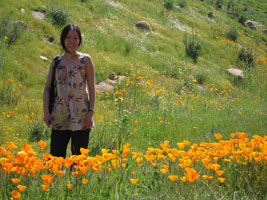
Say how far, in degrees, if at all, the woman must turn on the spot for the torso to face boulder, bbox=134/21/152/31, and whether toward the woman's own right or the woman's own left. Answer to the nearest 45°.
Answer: approximately 180°

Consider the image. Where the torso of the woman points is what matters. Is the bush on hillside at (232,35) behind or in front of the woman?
behind

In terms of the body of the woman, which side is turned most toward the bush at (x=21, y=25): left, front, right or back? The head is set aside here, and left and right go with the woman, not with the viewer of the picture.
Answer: back

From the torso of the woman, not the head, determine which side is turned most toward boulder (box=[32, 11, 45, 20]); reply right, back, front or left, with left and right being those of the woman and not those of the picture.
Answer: back

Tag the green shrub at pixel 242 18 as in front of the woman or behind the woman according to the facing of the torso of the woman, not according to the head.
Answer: behind

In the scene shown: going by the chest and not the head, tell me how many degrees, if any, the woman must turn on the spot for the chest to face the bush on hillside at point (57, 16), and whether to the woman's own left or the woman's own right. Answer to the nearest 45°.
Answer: approximately 180°

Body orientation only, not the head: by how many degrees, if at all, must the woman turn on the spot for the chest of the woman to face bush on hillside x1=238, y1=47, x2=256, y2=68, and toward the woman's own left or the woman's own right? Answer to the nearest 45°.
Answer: approximately 135° to the woman's own left

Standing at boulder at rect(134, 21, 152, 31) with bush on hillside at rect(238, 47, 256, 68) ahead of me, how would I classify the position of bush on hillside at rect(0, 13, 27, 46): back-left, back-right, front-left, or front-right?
back-right

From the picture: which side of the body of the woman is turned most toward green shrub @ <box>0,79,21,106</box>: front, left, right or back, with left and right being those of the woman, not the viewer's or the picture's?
back

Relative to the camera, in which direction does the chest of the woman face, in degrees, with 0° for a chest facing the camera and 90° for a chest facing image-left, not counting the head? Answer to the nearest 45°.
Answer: approximately 0°
